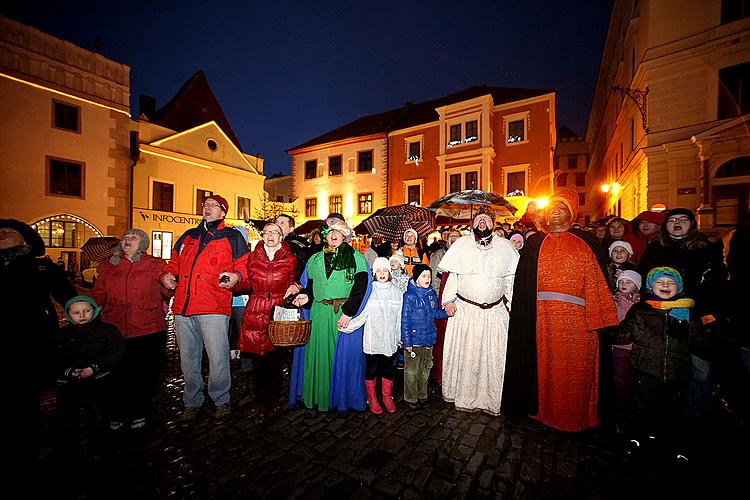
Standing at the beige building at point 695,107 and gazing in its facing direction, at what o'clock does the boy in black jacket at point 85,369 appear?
The boy in black jacket is roughly at 11 o'clock from the beige building.

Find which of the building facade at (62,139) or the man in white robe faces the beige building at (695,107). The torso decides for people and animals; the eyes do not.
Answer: the building facade

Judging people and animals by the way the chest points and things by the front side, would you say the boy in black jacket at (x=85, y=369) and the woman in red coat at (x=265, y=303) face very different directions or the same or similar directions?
same or similar directions

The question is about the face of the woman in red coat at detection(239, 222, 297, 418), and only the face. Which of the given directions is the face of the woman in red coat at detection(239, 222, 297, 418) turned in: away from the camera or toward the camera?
toward the camera

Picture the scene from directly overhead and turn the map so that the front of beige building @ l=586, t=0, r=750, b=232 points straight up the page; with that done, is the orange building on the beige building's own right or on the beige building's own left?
on the beige building's own right

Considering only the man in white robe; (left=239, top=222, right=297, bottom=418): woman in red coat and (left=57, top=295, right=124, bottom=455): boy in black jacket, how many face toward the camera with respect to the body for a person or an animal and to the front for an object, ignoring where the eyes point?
3

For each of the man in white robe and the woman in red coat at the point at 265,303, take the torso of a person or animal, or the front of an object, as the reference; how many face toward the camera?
2

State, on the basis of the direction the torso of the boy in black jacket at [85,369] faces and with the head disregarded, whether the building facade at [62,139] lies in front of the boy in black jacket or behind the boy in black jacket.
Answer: behind

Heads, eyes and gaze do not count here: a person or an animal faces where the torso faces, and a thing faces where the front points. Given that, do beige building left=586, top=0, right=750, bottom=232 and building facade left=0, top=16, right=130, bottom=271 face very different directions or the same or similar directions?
very different directions

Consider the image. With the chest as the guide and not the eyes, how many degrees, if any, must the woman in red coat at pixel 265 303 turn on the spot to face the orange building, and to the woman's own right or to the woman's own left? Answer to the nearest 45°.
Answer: approximately 135° to the woman's own left

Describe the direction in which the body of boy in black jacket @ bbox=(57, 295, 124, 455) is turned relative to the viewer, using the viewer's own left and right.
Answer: facing the viewer

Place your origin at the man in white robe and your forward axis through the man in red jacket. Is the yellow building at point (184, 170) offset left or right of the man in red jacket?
right

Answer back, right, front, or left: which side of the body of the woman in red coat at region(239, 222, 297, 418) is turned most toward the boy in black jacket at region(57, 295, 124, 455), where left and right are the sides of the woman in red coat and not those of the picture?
right

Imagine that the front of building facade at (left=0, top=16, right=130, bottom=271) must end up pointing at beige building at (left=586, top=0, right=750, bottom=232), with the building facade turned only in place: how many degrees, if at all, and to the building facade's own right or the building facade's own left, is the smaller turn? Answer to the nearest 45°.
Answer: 0° — it already faces it

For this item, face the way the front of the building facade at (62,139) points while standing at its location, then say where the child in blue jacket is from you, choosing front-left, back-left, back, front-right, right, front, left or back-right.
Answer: front-right

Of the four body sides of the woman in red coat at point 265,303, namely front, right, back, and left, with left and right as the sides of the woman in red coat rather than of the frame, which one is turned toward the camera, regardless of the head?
front

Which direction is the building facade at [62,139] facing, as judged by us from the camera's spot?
facing the viewer and to the right of the viewer

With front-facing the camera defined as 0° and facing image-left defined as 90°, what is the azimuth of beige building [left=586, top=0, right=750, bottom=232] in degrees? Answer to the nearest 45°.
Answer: approximately 45°
